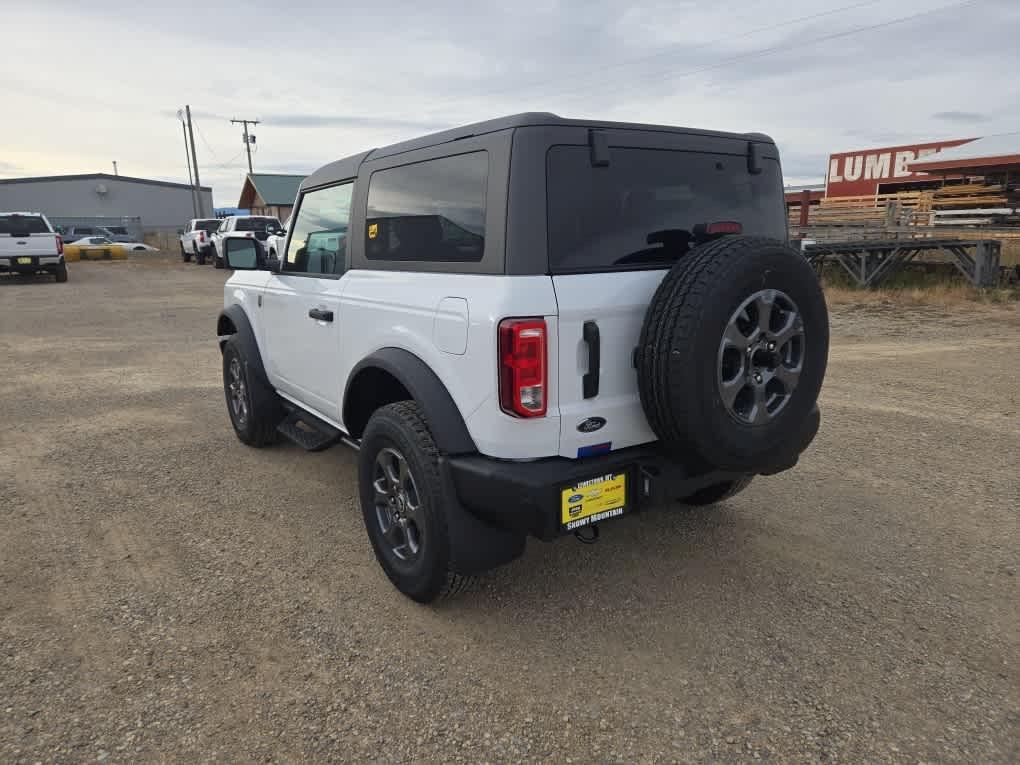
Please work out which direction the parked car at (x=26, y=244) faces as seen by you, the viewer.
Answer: facing away from the viewer

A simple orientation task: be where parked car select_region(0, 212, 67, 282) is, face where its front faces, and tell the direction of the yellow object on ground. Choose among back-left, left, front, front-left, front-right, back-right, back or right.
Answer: front

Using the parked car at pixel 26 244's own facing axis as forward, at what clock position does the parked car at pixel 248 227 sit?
the parked car at pixel 248 227 is roughly at 2 o'clock from the parked car at pixel 26 244.

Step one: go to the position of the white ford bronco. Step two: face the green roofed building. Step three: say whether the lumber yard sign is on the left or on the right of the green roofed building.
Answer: right

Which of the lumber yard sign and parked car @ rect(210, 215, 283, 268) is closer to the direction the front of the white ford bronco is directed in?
the parked car

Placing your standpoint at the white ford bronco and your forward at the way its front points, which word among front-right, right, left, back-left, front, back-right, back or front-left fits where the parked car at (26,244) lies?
front

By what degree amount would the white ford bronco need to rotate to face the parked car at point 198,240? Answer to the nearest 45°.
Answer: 0° — it already faces it

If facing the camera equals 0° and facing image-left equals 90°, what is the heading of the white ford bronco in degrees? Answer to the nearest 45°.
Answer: approximately 135°

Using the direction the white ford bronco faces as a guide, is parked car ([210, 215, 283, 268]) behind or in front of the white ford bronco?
in front

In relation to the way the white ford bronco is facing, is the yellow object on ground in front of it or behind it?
in front

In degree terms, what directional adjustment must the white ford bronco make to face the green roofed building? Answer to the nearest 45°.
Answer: approximately 45° to its right

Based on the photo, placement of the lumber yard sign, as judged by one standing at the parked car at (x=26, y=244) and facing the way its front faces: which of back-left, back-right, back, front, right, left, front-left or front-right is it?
right

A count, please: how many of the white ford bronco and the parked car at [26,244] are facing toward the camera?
0
